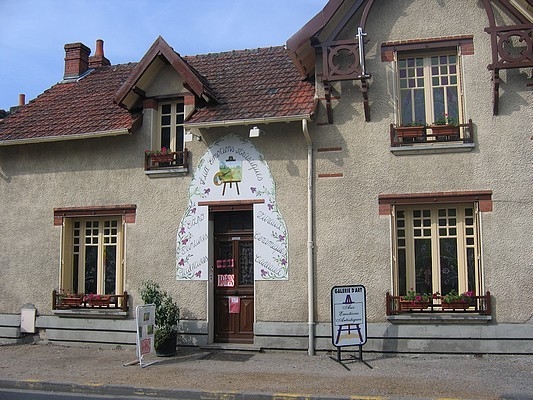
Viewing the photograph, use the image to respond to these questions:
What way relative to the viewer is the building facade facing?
toward the camera

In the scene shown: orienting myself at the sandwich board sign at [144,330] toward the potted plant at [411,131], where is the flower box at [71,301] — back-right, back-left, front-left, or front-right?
back-left
